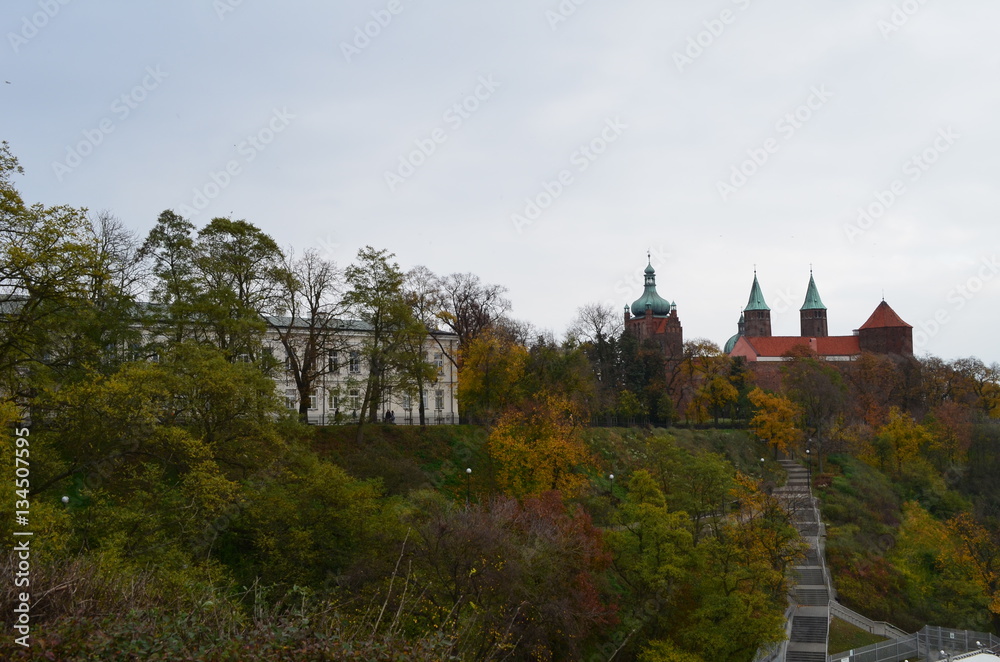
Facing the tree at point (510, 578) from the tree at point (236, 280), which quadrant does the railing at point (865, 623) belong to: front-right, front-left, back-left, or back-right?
front-left

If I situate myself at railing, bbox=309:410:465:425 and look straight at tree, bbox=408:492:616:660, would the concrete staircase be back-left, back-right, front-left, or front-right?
front-left

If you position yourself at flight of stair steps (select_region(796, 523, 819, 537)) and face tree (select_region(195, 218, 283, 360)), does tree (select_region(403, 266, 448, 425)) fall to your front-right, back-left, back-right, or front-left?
front-right

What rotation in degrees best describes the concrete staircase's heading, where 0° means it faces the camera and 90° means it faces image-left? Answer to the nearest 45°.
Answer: approximately 0°

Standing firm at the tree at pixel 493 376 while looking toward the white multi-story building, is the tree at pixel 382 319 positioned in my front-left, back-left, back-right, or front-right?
front-left

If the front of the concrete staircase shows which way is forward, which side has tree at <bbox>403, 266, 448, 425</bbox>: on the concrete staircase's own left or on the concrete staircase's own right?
on the concrete staircase's own right

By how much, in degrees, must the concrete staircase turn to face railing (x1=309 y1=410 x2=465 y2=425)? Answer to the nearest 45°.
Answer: approximately 90° to its right
